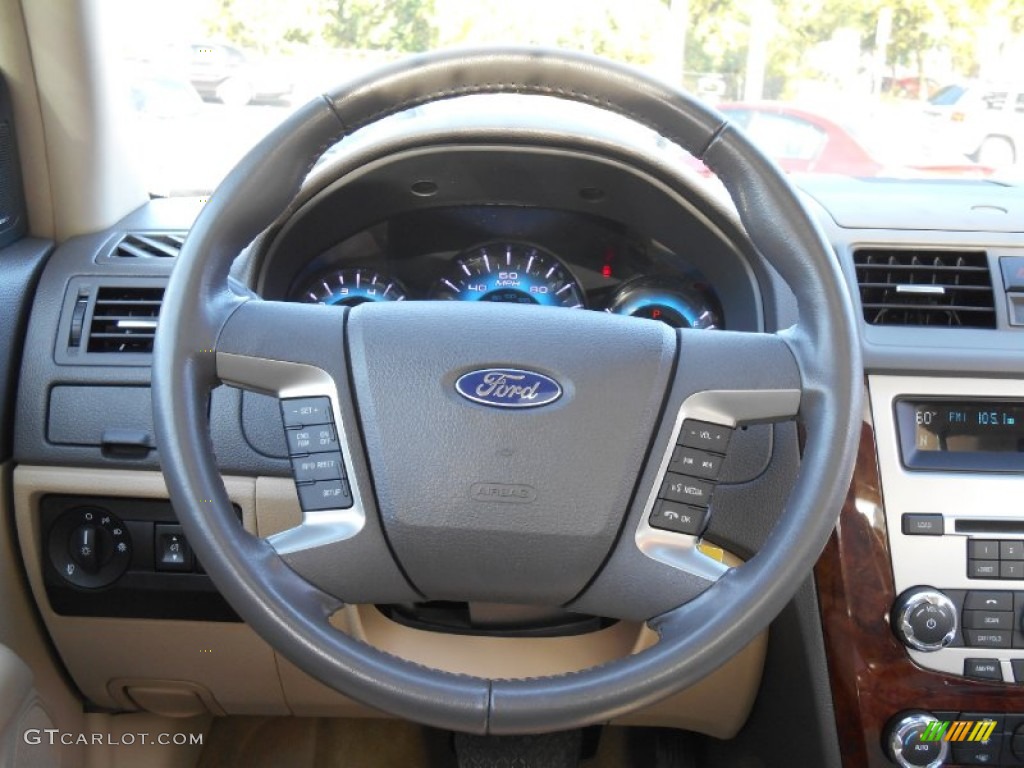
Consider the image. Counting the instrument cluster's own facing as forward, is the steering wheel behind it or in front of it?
in front

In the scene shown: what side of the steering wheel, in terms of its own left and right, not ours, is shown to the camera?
front

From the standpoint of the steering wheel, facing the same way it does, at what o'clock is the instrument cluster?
The instrument cluster is roughly at 6 o'clock from the steering wheel.

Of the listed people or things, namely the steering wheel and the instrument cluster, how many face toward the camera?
2

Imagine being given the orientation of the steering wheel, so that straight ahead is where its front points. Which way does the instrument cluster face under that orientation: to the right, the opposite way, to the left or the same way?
the same way

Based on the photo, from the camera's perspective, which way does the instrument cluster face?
toward the camera
